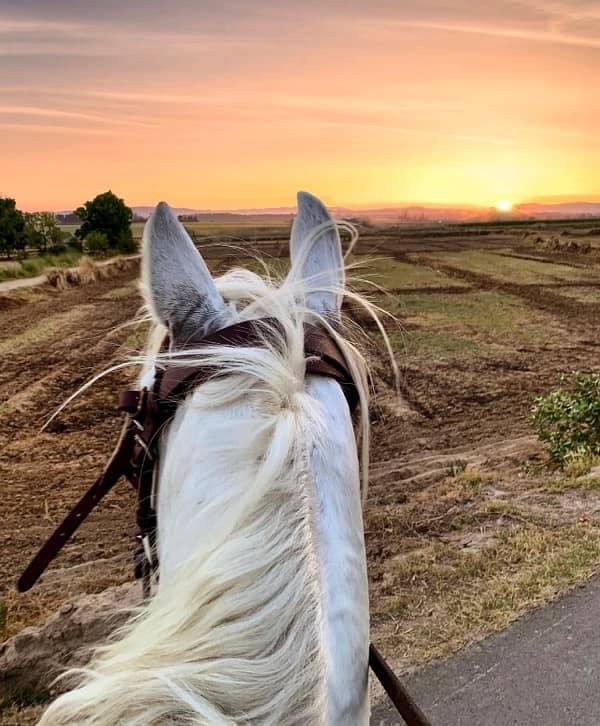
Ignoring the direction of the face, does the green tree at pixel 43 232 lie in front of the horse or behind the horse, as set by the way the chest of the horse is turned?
in front

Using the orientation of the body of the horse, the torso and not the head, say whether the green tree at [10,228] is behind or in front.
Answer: in front

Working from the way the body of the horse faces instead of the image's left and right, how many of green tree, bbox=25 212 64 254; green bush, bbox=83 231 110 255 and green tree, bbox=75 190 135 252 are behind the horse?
0

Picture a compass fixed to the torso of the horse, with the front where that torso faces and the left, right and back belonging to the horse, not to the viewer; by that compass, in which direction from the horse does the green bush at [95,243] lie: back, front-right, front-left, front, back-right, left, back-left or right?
front

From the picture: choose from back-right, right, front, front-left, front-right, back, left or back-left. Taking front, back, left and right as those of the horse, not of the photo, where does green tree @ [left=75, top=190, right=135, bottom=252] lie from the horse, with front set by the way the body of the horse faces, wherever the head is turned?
front

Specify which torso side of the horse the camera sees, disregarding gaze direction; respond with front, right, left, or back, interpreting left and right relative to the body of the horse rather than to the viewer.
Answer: back

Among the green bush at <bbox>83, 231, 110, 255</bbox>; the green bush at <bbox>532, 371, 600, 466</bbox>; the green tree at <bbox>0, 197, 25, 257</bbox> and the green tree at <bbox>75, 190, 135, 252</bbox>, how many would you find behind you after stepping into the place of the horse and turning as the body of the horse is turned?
0

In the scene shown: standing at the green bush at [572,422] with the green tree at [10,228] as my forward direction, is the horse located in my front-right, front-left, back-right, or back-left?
back-left

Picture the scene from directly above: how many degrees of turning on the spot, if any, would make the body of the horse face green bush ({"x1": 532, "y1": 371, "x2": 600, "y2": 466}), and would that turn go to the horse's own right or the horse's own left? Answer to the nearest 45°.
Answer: approximately 45° to the horse's own right
